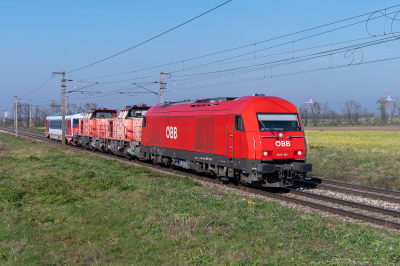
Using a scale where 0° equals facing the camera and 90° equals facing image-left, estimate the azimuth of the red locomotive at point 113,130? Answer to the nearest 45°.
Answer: approximately 315°

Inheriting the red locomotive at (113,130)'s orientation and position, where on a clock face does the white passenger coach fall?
The white passenger coach is roughly at 7 o'clock from the red locomotive.

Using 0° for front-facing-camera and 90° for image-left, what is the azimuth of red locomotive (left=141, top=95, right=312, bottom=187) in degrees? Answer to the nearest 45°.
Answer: approximately 315°

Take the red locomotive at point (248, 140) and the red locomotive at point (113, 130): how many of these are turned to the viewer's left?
0

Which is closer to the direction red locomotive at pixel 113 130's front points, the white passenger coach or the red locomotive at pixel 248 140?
the red locomotive

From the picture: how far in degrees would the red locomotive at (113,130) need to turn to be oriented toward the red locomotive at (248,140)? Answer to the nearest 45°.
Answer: approximately 45° to its right

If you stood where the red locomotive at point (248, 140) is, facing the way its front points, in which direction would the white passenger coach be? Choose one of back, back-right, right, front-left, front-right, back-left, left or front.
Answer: back

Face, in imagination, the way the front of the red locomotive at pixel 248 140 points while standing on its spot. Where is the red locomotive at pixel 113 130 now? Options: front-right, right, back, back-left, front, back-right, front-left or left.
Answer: back
